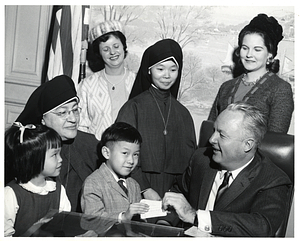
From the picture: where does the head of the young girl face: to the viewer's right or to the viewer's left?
to the viewer's right

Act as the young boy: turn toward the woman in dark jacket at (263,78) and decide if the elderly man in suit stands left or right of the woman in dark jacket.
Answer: right

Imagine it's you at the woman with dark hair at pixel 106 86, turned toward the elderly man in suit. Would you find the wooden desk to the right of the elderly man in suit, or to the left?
right

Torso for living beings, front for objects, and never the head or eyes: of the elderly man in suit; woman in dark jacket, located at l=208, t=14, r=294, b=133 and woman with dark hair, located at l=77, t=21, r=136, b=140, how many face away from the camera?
0

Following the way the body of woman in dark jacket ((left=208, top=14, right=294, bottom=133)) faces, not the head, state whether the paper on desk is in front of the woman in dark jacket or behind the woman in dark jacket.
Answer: in front

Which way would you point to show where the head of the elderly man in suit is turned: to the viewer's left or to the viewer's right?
to the viewer's left

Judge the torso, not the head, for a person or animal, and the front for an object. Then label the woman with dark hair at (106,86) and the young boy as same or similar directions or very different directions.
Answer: same or similar directions

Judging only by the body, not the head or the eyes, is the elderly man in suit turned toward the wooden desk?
yes

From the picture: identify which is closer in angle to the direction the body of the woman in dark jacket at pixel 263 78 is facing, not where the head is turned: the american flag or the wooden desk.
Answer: the wooden desk

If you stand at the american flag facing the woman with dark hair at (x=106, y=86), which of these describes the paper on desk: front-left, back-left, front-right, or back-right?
front-right

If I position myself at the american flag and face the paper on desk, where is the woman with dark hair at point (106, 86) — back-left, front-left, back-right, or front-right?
front-left

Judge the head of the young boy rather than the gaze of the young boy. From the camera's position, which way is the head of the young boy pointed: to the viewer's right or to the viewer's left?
to the viewer's right

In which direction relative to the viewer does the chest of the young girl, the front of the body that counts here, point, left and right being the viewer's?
facing the viewer and to the right of the viewer

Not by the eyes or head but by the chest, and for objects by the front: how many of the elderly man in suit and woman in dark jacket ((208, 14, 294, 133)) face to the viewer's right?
0

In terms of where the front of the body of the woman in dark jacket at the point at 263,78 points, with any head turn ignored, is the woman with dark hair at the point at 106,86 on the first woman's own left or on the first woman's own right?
on the first woman's own right

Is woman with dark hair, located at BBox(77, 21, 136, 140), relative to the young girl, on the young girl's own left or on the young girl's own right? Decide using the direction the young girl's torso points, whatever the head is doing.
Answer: on the young girl's own left
